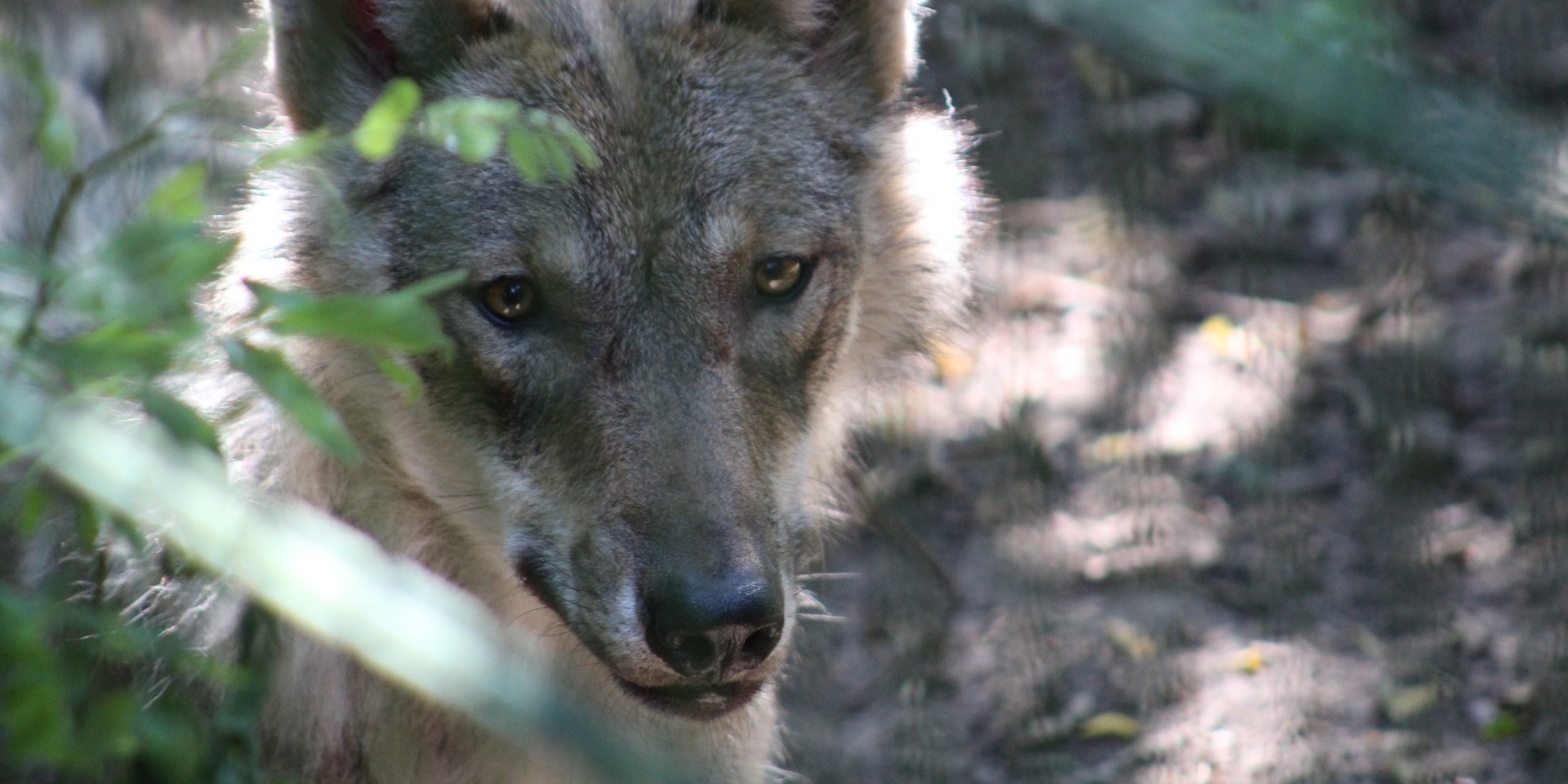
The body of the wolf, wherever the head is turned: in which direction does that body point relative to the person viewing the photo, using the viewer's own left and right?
facing the viewer

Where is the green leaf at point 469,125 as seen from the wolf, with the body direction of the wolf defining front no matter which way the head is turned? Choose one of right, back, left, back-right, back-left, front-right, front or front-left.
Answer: front

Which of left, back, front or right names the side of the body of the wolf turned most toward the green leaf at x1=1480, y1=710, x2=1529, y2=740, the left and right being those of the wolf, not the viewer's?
left

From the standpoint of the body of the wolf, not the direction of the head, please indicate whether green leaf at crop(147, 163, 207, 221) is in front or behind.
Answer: in front

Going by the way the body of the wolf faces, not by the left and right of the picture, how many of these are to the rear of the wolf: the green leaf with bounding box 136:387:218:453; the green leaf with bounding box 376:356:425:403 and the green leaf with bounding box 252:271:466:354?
0

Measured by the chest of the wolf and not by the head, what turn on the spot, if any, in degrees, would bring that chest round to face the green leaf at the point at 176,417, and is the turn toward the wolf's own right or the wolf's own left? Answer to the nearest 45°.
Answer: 0° — it already faces it

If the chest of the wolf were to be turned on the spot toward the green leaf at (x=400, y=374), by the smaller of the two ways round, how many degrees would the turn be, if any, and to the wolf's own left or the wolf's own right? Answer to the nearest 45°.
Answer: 0° — it already faces it

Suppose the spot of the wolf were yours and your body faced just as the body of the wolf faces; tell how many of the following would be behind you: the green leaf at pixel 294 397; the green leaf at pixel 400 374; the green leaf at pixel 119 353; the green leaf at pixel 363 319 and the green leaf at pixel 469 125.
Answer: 0

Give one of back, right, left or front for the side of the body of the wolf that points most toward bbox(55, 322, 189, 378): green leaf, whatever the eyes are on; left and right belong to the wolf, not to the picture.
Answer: front

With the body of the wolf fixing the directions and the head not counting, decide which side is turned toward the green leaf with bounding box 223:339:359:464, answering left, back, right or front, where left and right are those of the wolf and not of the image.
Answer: front

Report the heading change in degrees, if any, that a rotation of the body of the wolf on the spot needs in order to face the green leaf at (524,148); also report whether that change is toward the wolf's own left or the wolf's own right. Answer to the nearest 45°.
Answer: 0° — it already faces it

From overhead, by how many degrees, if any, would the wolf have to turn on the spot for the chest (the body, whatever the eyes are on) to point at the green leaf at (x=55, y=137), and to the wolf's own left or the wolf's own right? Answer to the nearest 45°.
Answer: approximately 45° to the wolf's own right

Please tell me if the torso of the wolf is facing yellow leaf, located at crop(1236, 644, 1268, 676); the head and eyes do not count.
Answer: no
